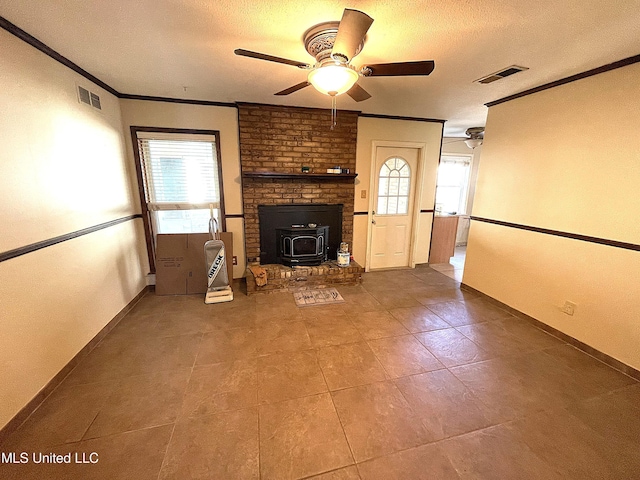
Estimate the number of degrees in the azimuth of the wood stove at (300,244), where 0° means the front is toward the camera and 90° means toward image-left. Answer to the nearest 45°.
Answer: approximately 0°

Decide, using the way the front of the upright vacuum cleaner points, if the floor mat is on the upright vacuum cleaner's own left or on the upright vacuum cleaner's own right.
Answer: on the upright vacuum cleaner's own left

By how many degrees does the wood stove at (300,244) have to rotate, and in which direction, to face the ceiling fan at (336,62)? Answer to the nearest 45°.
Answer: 0° — it already faces it

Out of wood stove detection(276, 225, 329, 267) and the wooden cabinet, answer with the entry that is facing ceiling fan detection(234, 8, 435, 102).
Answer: the wood stove

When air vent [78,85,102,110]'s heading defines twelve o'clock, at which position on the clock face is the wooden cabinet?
The wooden cabinet is roughly at 11 o'clock from the air vent.

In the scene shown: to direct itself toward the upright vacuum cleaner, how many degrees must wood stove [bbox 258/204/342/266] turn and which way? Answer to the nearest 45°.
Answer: approximately 45° to its right
